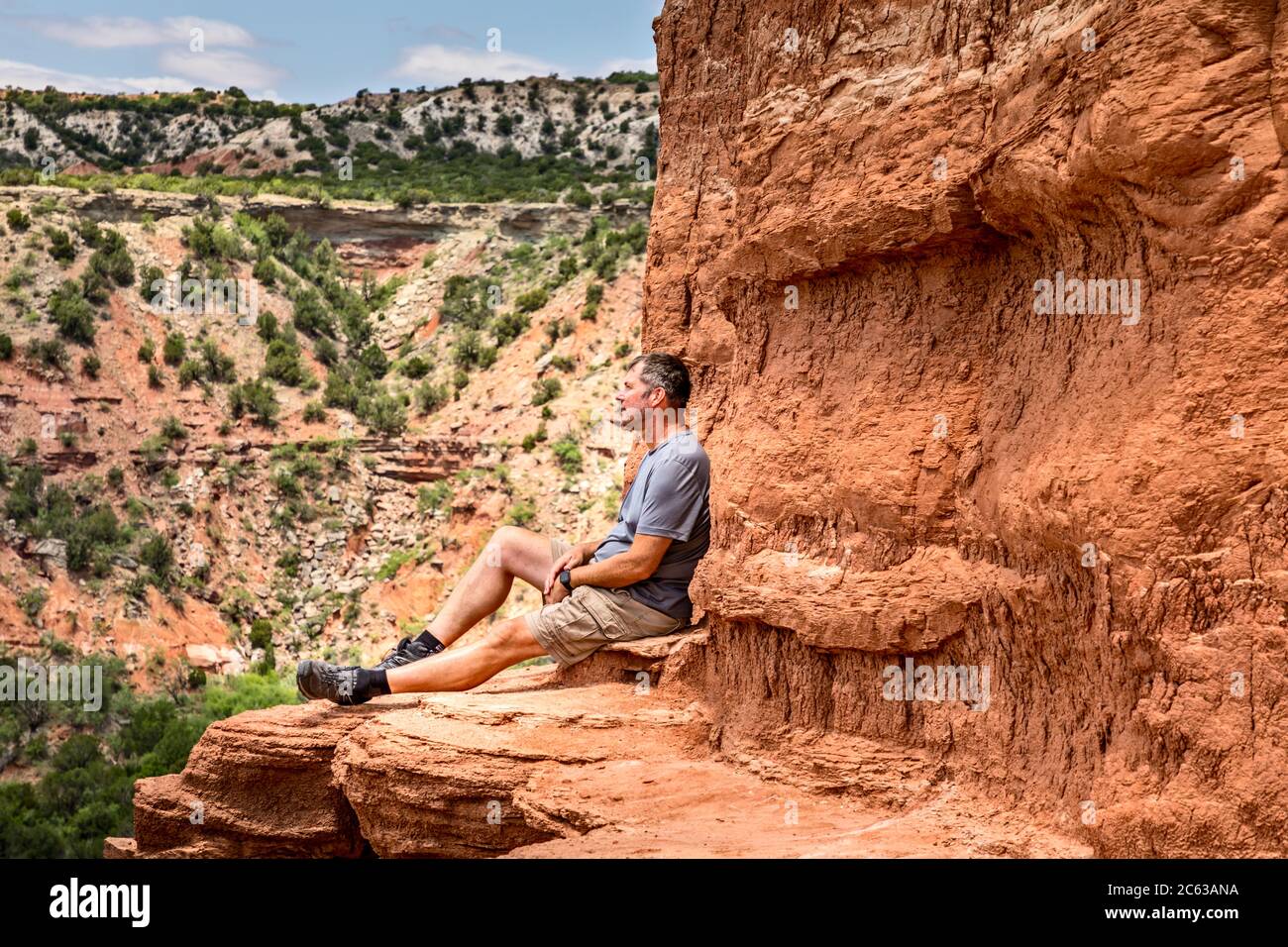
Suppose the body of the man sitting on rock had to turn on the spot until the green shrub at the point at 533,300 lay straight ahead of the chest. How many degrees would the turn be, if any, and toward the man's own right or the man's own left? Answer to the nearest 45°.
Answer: approximately 90° to the man's own right

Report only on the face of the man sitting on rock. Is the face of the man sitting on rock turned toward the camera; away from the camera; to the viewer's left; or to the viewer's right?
to the viewer's left

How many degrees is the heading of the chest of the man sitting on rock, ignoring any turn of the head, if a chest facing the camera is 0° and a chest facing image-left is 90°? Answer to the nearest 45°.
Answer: approximately 90°

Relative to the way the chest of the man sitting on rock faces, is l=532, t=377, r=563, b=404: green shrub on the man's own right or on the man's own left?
on the man's own right

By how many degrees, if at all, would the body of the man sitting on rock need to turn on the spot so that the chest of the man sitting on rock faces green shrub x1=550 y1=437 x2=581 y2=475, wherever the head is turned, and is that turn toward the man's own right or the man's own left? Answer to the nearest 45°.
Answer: approximately 90° to the man's own right

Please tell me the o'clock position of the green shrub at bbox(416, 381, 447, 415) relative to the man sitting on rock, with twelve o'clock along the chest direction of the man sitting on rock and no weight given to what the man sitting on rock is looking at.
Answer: The green shrub is roughly at 3 o'clock from the man sitting on rock.

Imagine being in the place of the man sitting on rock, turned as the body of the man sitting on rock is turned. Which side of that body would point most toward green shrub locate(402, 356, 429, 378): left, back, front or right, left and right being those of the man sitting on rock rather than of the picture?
right

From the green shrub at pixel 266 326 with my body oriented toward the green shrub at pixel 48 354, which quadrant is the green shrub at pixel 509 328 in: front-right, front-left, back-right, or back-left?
back-left

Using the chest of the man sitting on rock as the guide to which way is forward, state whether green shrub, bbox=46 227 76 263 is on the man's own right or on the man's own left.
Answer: on the man's own right
